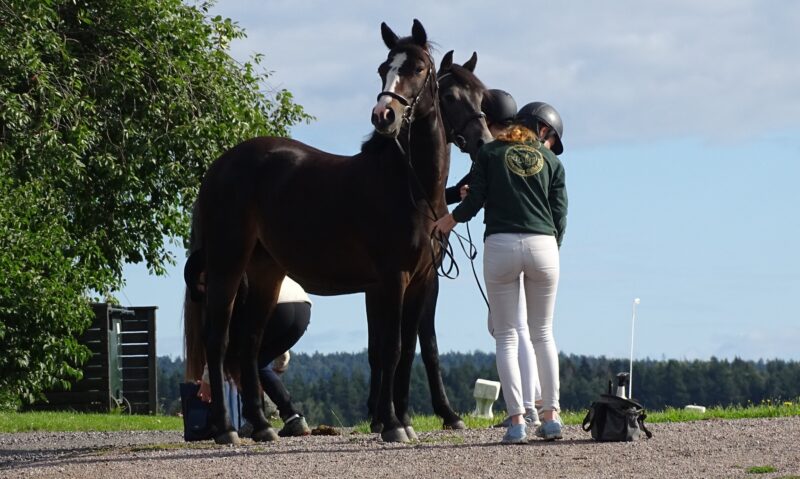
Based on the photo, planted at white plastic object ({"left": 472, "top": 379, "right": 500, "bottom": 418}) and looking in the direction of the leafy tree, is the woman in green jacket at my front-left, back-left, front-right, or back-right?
back-left

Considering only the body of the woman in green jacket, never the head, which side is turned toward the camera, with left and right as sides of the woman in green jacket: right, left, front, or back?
back

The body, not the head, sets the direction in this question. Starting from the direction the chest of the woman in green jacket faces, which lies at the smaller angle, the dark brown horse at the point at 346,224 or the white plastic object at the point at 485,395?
the white plastic object

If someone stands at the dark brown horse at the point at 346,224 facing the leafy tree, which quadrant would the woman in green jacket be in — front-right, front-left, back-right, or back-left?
back-right

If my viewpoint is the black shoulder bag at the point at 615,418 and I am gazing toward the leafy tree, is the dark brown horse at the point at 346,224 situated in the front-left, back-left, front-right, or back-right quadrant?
front-left

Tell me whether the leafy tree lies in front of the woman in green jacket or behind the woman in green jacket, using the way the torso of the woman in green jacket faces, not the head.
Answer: in front

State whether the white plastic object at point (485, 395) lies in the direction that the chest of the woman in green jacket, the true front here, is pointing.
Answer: yes

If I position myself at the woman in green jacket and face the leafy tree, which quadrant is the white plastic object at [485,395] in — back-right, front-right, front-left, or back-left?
front-right

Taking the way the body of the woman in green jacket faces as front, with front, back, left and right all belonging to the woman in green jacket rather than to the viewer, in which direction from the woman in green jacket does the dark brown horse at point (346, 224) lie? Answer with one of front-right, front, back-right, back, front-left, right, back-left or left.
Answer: front-left
